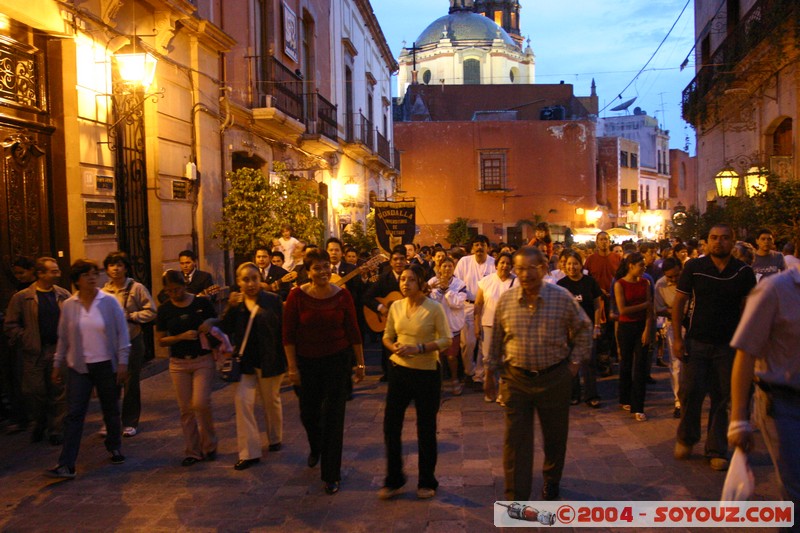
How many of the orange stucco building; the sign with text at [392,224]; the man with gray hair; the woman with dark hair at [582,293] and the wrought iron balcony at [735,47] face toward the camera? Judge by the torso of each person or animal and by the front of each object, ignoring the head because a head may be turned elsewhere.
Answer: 4

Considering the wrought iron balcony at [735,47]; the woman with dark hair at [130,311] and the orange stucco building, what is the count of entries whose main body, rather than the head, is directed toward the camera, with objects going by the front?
2

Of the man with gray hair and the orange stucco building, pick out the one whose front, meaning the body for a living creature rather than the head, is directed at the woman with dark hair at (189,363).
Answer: the orange stucco building

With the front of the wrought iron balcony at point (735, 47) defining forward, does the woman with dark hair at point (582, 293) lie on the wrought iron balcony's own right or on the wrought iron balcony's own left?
on the wrought iron balcony's own left

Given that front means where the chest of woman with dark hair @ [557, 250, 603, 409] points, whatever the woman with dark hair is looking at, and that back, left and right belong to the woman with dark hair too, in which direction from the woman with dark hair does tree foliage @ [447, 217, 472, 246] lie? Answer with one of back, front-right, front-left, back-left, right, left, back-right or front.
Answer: back

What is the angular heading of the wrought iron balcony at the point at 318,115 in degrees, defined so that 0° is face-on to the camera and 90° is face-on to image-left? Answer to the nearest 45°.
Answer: approximately 315°

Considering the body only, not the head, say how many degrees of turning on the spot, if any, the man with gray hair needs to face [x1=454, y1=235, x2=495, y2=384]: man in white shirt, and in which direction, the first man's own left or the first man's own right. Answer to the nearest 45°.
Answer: approximately 180°

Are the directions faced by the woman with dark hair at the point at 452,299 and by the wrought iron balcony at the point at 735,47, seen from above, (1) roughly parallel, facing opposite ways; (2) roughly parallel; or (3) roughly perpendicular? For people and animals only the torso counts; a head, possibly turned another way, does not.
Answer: roughly perpendicular

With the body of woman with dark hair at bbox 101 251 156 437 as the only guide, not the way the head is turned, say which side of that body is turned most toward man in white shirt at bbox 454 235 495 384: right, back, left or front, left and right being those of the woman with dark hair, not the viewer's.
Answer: left
